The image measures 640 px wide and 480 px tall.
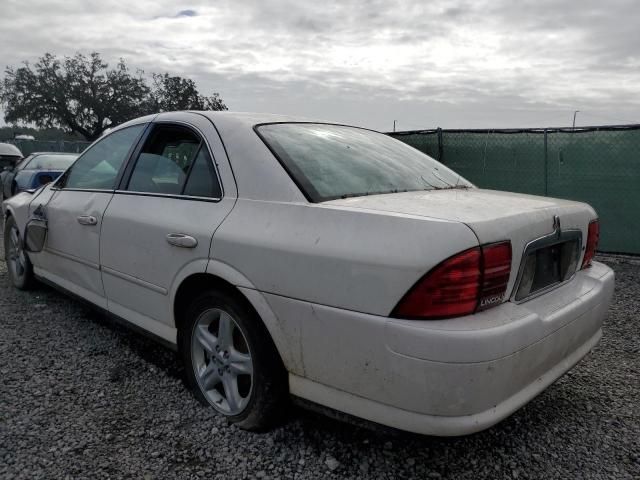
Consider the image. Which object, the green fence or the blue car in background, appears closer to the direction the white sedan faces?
the blue car in background

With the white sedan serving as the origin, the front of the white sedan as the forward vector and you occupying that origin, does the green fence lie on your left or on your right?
on your right

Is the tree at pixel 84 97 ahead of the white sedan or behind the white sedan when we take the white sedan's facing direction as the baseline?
ahead

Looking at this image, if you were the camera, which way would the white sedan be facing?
facing away from the viewer and to the left of the viewer

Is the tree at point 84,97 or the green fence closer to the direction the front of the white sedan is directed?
the tree

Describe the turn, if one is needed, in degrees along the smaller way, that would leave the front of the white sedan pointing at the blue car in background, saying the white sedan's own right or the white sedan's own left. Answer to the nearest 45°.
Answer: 0° — it already faces it
